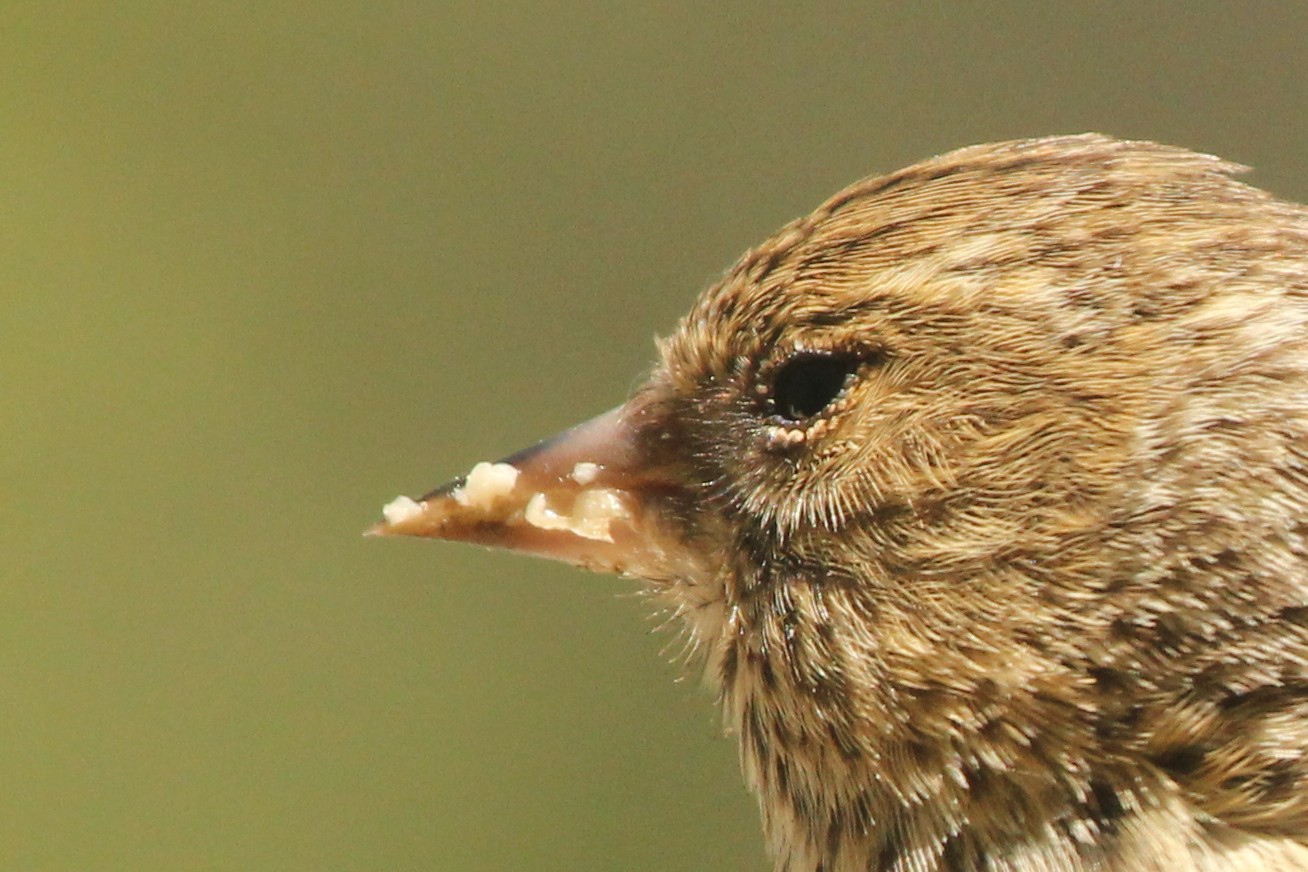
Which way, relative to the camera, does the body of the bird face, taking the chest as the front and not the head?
to the viewer's left
